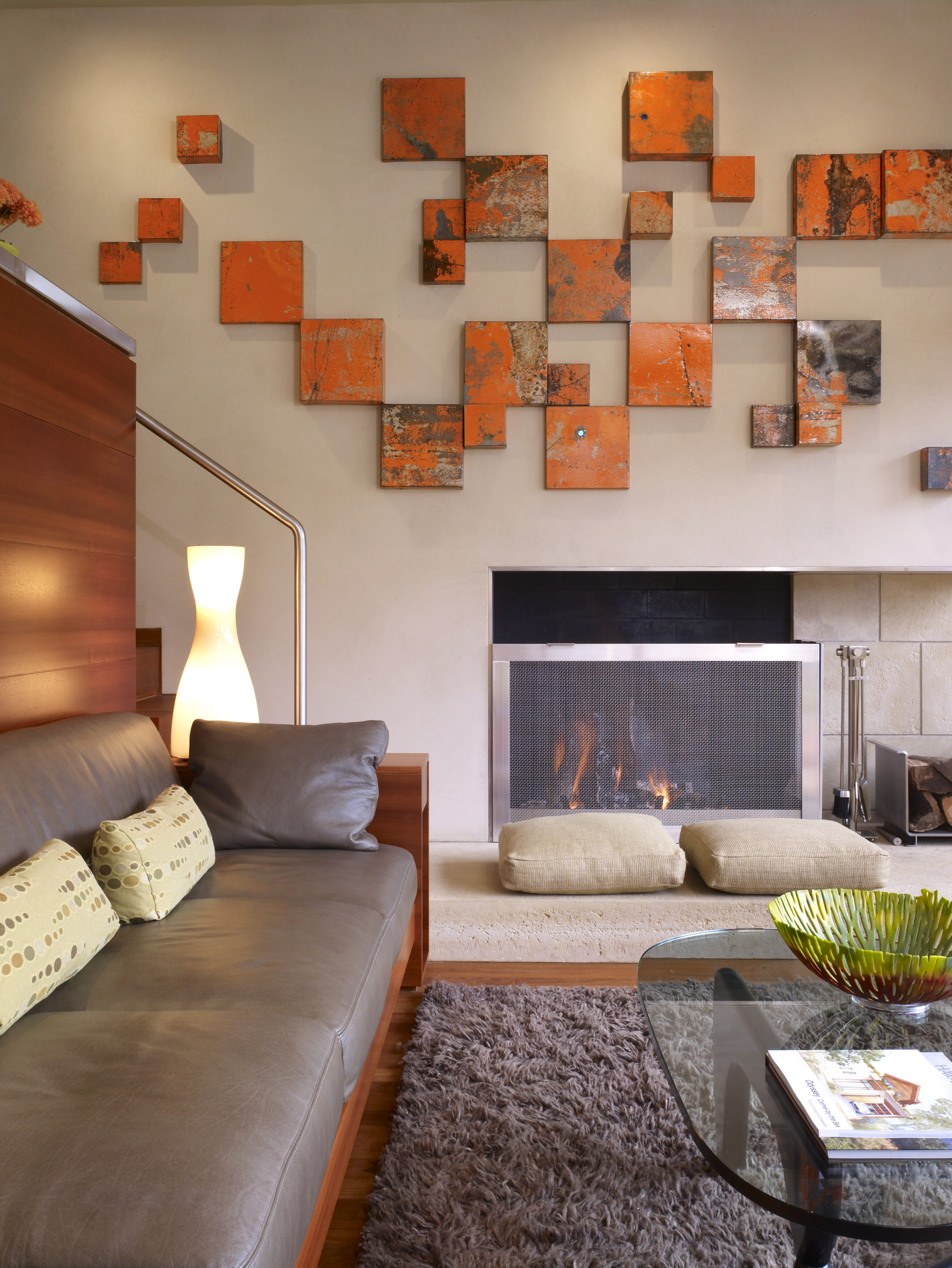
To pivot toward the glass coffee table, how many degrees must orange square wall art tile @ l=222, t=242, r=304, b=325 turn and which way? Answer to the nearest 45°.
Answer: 0° — it already faces it

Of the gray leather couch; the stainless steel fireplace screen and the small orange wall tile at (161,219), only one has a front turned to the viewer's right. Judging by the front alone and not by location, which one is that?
the gray leather couch

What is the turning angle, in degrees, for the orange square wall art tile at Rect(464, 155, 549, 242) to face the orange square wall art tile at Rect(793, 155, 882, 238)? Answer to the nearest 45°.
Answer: approximately 90° to its left

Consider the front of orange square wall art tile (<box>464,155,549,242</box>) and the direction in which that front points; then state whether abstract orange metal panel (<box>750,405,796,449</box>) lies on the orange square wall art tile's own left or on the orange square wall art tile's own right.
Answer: on the orange square wall art tile's own left

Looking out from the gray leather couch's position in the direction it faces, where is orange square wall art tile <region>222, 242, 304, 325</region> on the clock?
The orange square wall art tile is roughly at 9 o'clock from the gray leather couch.

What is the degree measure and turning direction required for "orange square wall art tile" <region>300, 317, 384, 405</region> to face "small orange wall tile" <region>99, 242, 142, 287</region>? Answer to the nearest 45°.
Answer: approximately 90° to its right

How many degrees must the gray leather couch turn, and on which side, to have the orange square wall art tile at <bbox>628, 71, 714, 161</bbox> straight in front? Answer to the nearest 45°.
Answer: approximately 45° to its left

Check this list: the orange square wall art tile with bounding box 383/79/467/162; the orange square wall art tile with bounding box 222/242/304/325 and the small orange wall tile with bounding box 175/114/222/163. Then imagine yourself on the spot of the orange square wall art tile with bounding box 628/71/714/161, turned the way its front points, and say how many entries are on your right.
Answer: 3

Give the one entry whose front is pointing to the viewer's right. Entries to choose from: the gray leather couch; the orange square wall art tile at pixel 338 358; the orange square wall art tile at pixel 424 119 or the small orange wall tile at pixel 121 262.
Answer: the gray leather couch

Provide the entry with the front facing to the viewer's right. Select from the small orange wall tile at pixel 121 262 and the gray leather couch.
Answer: the gray leather couch
